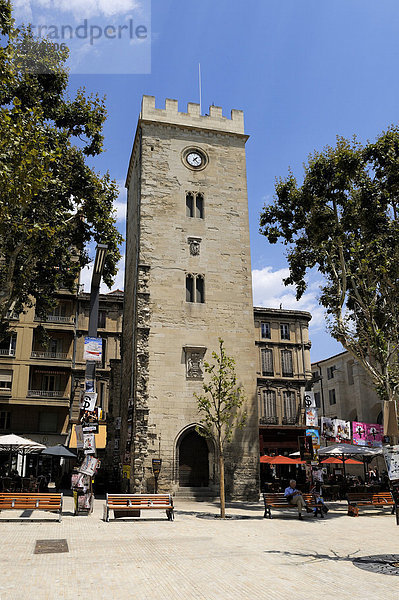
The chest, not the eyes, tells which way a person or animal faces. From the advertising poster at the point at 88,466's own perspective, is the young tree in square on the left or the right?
on its left

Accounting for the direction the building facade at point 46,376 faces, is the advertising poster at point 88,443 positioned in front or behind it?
in front

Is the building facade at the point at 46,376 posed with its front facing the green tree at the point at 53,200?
yes

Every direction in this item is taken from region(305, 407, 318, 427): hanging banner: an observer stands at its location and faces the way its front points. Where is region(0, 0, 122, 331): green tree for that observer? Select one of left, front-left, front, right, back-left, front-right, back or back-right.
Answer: front-right

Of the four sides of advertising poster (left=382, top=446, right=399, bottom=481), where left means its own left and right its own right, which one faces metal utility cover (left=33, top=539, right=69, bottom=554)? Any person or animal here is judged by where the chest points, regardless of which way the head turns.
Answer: right

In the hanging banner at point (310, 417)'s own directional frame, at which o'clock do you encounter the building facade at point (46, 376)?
The building facade is roughly at 4 o'clock from the hanging banner.
